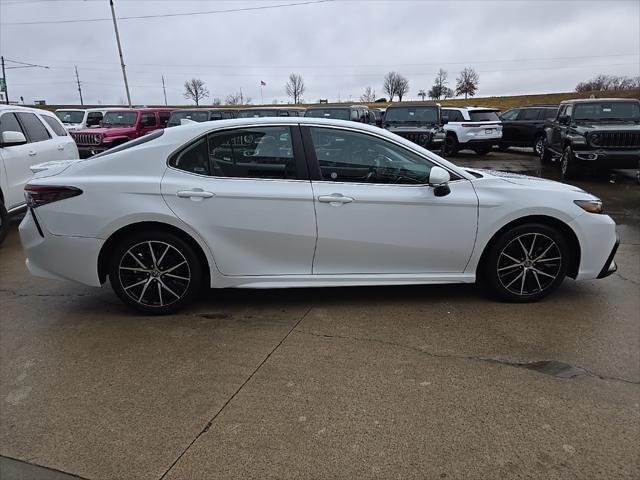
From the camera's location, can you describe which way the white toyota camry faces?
facing to the right of the viewer

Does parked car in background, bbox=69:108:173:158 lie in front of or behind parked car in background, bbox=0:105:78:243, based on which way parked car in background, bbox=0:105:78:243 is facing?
behind

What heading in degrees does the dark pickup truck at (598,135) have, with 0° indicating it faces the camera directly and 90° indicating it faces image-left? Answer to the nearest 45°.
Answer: approximately 315°

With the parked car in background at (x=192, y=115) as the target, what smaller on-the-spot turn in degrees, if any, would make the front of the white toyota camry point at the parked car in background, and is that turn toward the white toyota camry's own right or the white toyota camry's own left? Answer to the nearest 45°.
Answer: approximately 90° to the white toyota camry's own left

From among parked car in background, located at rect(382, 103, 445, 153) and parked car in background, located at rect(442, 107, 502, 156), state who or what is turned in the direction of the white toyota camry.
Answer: parked car in background, located at rect(382, 103, 445, 153)

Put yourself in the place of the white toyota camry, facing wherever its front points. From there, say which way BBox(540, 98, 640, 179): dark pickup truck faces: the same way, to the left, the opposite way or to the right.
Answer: to the right

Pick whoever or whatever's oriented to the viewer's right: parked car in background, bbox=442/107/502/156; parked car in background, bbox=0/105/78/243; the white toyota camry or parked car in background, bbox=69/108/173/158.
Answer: the white toyota camry

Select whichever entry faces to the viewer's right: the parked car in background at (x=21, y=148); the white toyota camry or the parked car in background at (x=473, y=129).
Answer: the white toyota camry

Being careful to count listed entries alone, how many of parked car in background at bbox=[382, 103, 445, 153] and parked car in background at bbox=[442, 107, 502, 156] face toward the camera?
1
